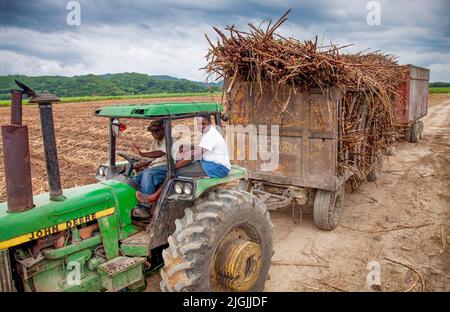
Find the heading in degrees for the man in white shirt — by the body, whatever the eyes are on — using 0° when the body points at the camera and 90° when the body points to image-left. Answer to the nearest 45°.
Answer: approximately 90°

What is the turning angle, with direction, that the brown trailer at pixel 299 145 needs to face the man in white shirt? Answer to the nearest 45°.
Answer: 0° — it already faces them

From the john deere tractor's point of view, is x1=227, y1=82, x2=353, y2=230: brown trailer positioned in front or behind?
behind

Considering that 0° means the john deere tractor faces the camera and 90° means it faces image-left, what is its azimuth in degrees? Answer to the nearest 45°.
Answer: approximately 45°

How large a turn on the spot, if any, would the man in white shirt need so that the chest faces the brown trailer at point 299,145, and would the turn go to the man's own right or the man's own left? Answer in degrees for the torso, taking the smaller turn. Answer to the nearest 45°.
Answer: approximately 135° to the man's own right

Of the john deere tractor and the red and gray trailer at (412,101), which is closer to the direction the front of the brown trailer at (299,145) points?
the john deere tractor

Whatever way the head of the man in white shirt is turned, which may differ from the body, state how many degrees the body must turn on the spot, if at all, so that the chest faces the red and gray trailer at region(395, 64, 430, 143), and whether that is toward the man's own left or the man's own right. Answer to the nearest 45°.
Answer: approximately 135° to the man's own right

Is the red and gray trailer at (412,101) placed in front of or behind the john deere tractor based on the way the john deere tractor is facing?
behind
